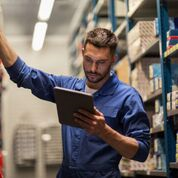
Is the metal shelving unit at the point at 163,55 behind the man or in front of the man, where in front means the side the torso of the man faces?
behind

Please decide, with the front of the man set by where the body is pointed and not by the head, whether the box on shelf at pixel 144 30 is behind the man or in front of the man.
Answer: behind

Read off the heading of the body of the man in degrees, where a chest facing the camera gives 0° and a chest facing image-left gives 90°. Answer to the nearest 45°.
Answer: approximately 45°

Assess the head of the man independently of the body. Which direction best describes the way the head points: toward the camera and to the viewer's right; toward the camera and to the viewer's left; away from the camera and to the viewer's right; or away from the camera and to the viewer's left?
toward the camera and to the viewer's left

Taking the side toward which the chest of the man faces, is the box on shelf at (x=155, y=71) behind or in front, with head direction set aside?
behind

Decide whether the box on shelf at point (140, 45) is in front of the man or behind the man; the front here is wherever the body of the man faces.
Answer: behind
